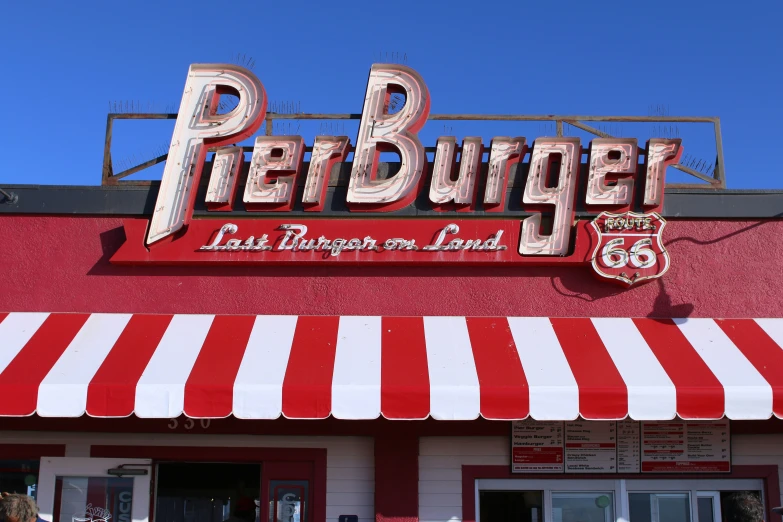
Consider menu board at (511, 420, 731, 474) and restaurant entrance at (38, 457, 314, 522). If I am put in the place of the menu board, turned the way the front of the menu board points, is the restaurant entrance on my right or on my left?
on my right

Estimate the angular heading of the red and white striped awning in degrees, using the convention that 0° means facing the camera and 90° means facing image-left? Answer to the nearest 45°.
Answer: approximately 0°
